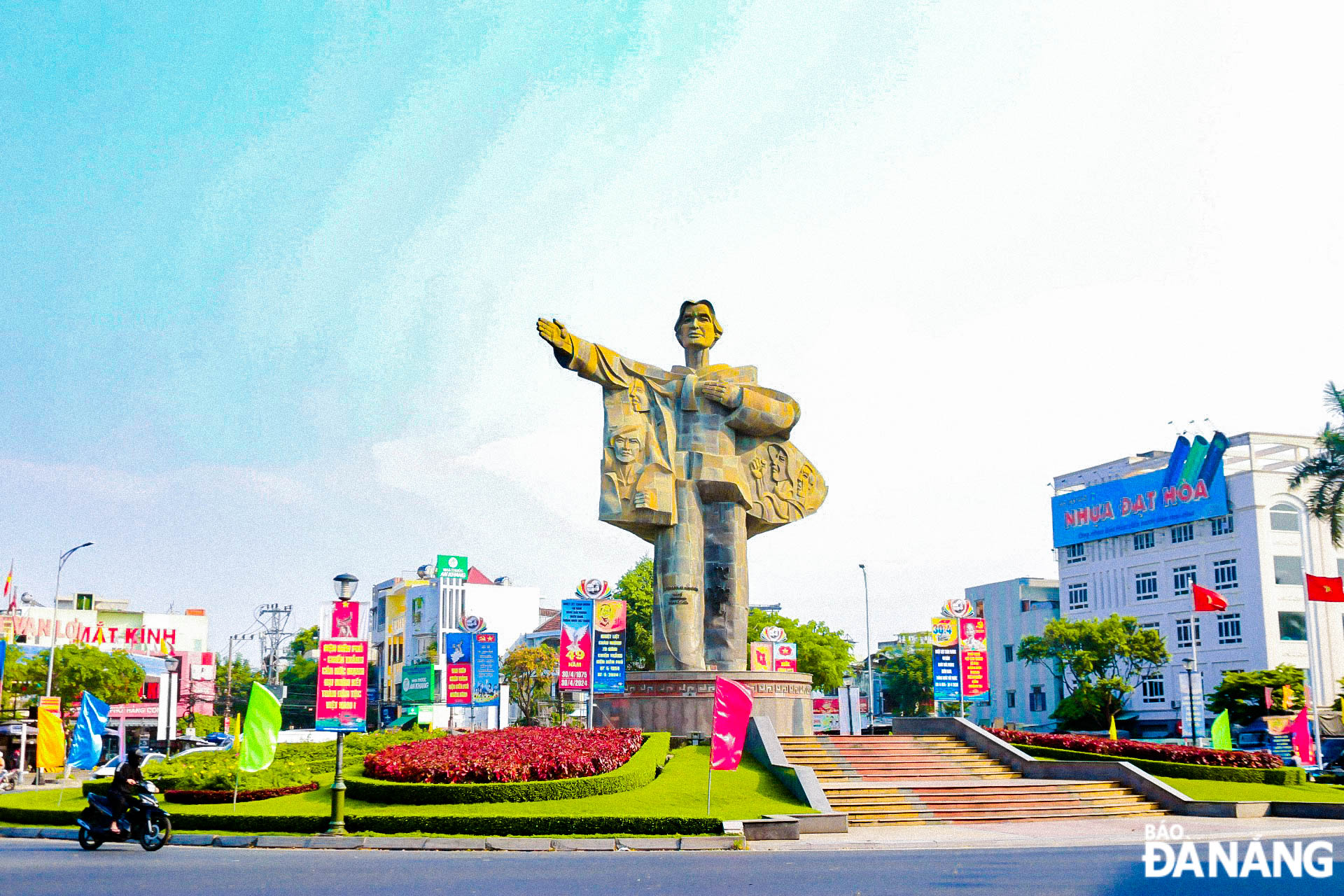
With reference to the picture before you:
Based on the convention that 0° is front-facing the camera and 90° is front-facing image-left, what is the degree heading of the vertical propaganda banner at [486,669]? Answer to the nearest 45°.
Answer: approximately 0°

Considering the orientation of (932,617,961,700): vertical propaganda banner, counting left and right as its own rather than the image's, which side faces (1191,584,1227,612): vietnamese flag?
left

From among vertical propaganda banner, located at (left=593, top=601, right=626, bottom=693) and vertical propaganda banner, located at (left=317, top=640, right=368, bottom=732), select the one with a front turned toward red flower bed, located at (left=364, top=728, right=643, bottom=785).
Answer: vertical propaganda banner, located at (left=593, top=601, right=626, bottom=693)

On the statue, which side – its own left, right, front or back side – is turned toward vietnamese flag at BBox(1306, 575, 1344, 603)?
left

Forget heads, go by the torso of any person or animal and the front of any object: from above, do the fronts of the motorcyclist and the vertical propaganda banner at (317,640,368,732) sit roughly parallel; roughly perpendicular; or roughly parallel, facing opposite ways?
roughly perpendicular
